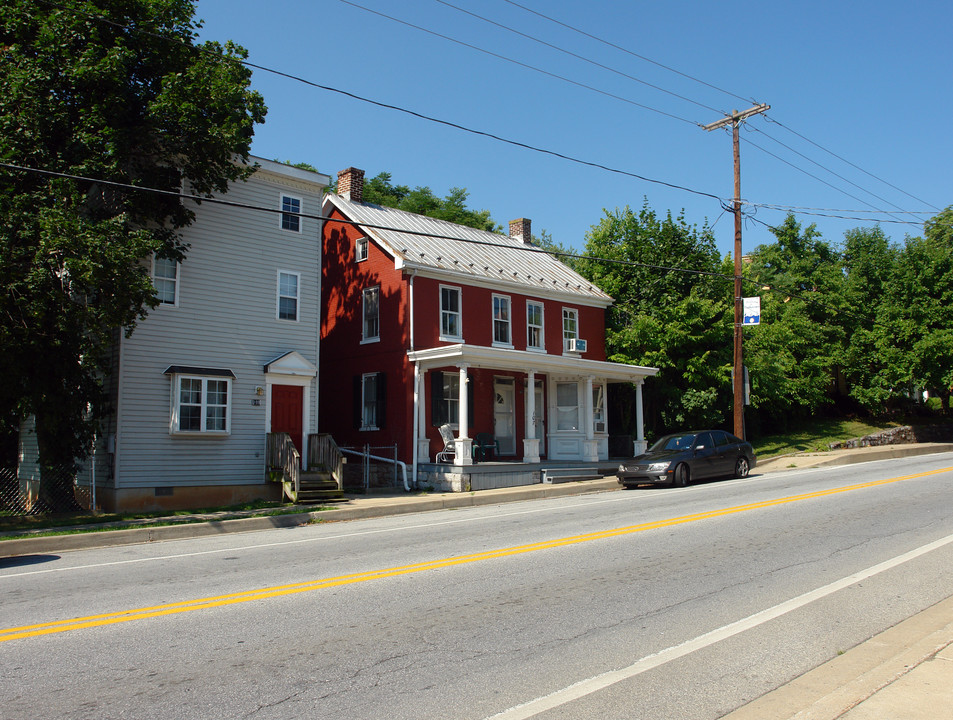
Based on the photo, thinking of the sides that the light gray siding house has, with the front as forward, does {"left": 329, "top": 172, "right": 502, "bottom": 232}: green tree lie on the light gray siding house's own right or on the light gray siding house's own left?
on the light gray siding house's own left

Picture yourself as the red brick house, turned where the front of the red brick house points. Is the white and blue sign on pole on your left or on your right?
on your left

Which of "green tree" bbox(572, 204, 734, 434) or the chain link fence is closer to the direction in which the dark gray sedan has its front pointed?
the chain link fence

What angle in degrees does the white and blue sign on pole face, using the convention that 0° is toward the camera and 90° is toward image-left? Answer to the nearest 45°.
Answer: approximately 0°

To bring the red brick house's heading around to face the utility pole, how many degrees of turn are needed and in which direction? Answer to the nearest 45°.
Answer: approximately 45° to its left

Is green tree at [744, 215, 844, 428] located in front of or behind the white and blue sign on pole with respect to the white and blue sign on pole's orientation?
behind

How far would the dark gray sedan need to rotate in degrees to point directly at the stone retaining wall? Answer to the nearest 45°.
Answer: approximately 180°

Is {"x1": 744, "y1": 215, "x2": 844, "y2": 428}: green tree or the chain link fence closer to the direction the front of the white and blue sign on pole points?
the chain link fence

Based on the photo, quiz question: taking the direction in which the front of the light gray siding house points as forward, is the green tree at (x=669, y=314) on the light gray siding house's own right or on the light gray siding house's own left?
on the light gray siding house's own left

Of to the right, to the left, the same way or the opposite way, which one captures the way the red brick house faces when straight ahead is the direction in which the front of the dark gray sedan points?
to the left
